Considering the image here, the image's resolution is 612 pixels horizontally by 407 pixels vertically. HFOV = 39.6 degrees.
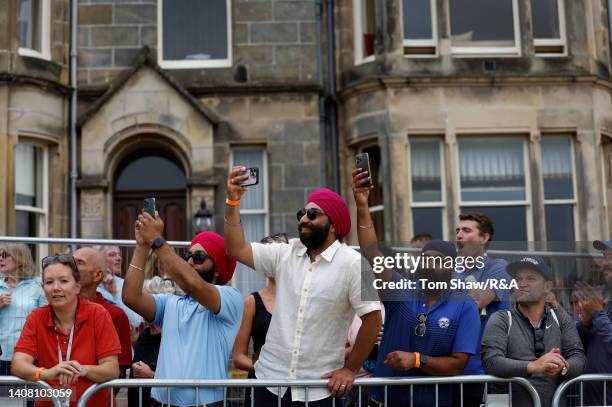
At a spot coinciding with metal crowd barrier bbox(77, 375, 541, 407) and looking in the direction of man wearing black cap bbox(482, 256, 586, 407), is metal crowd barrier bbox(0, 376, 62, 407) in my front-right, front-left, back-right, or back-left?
back-left

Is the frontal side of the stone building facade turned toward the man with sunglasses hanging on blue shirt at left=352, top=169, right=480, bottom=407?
yes

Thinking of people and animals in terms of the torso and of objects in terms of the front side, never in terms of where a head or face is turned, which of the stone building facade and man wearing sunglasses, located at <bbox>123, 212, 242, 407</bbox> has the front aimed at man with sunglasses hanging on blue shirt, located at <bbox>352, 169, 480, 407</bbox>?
the stone building facade

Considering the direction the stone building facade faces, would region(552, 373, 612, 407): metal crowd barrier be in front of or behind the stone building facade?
in front

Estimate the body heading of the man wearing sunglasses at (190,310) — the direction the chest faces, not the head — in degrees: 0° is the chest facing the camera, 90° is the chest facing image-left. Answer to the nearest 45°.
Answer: approximately 45°

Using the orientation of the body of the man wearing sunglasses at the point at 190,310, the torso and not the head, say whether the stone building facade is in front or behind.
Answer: behind

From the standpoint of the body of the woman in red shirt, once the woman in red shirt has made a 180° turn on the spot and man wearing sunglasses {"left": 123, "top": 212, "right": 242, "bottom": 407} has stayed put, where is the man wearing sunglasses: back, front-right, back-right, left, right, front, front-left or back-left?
right

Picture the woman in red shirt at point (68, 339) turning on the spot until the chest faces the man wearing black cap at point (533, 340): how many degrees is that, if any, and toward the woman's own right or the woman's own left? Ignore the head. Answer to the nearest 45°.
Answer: approximately 90° to the woman's own left

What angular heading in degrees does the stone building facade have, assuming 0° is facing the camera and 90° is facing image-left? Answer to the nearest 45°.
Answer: approximately 0°

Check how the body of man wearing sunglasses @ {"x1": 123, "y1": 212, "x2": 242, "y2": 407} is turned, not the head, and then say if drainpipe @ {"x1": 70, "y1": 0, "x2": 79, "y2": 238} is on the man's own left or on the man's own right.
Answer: on the man's own right
